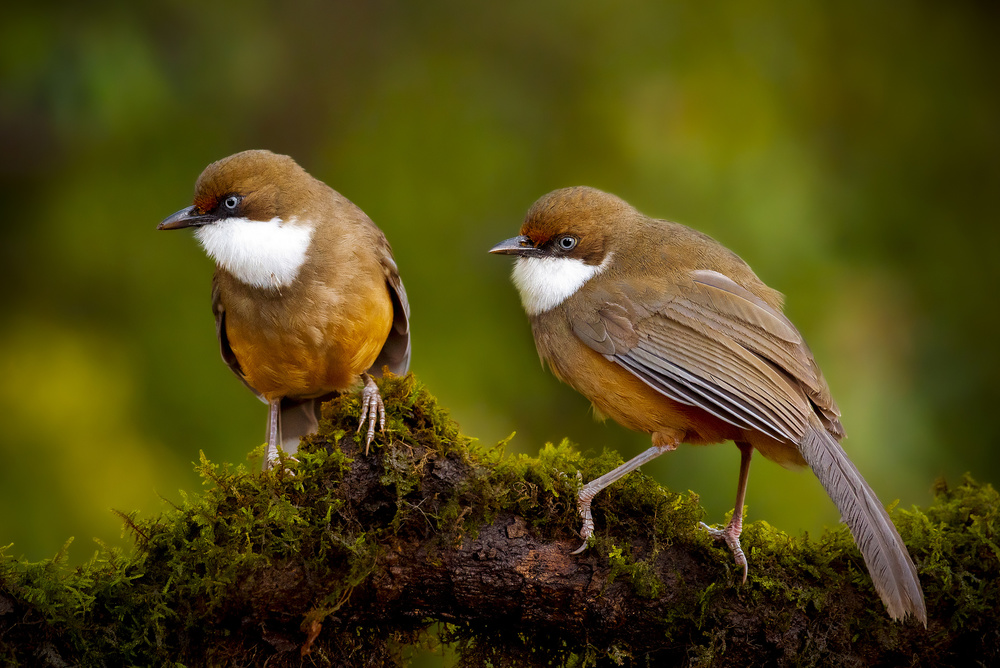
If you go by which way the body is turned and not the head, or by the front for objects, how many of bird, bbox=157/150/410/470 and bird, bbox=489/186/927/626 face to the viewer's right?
0

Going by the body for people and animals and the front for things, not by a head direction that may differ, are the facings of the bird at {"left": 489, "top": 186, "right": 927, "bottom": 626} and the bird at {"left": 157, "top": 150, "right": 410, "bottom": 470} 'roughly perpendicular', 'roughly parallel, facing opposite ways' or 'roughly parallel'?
roughly perpendicular

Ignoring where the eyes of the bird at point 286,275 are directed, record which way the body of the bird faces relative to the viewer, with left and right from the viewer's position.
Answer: facing the viewer and to the left of the viewer

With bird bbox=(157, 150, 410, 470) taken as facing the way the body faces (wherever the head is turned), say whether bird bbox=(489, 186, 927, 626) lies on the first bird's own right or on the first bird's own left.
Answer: on the first bird's own left

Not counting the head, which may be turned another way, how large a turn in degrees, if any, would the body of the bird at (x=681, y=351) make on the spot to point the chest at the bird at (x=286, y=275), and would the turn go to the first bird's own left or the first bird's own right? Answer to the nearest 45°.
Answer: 0° — it already faces it

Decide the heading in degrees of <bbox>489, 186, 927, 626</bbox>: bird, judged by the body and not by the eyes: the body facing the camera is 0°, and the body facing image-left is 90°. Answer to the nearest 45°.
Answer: approximately 90°
